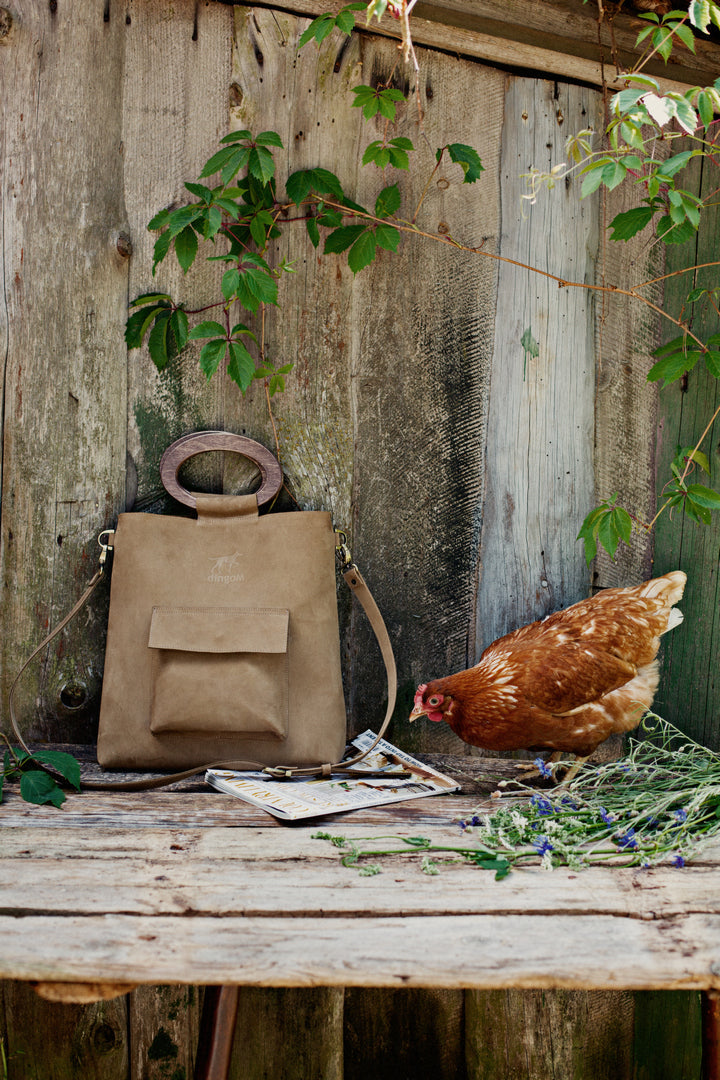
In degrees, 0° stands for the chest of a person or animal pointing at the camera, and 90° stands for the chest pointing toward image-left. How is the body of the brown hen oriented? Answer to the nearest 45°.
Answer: approximately 90°

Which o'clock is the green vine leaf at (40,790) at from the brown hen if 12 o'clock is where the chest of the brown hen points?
The green vine leaf is roughly at 11 o'clock from the brown hen.

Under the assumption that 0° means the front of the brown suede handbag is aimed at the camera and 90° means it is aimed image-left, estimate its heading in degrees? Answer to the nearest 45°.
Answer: approximately 0°

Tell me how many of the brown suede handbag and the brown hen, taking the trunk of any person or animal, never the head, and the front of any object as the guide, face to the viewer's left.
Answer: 1
